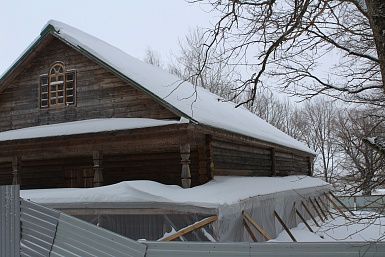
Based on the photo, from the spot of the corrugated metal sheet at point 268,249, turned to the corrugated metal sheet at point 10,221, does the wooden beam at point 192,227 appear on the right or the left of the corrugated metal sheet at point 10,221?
right

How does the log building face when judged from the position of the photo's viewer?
facing the viewer and to the left of the viewer

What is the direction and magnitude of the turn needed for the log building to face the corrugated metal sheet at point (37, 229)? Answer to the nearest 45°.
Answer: approximately 45° to its left

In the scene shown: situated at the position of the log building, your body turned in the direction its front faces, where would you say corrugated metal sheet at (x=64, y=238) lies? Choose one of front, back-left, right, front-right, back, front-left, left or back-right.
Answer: front-left

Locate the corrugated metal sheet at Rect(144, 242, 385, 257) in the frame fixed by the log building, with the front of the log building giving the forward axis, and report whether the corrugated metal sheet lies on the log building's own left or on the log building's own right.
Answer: on the log building's own left

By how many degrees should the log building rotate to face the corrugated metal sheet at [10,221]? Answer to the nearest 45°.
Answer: approximately 45° to its left

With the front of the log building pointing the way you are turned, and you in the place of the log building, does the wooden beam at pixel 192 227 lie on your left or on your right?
on your left

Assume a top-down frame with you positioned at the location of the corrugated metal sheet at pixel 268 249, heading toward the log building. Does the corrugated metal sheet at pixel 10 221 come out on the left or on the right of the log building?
left

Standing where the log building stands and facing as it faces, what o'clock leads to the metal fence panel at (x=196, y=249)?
The metal fence panel is roughly at 10 o'clock from the log building.
